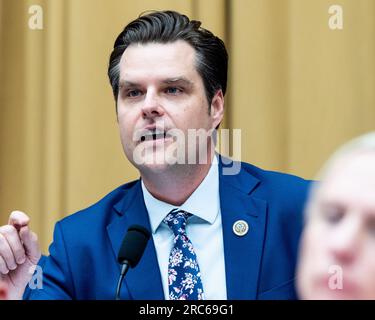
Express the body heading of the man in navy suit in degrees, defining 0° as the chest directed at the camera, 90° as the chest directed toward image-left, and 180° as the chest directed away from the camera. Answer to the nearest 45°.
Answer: approximately 0°

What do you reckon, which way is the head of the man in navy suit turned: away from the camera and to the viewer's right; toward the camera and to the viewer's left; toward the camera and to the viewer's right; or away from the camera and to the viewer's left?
toward the camera and to the viewer's left
